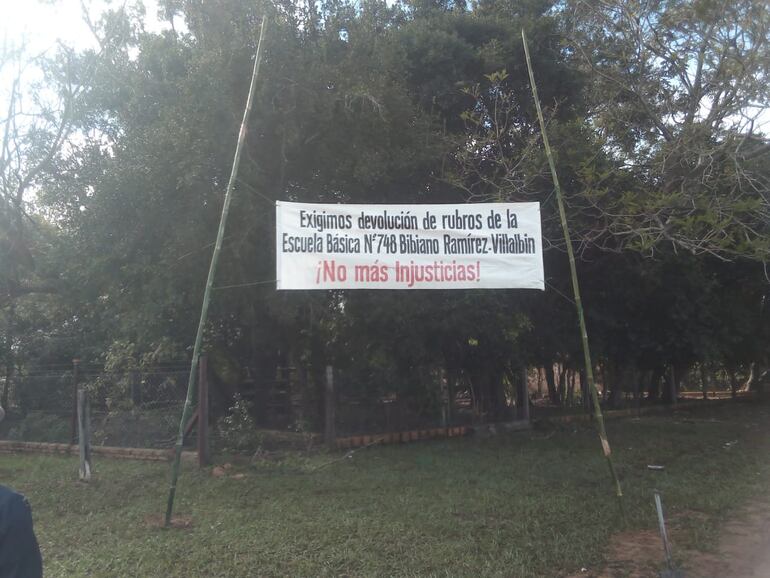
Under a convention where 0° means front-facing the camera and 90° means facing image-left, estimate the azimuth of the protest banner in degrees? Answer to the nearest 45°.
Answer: approximately 0°

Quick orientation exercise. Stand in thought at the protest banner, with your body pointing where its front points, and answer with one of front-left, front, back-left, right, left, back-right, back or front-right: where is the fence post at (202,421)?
back-right

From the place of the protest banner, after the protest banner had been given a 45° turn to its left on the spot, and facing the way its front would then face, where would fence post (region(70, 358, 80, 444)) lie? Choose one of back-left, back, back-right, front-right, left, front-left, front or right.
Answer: back

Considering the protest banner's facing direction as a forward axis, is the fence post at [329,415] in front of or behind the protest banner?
behind

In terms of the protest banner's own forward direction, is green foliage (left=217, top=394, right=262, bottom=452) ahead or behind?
behind

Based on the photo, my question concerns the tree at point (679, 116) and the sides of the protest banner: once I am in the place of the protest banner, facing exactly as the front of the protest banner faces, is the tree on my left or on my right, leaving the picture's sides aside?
on my left

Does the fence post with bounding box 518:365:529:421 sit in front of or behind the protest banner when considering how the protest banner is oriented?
behind

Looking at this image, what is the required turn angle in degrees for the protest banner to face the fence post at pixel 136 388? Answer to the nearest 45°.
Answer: approximately 135° to its right
